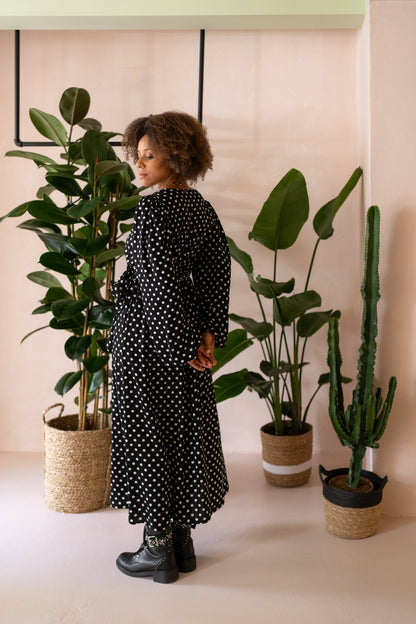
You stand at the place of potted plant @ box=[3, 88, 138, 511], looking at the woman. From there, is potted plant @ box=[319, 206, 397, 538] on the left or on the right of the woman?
left

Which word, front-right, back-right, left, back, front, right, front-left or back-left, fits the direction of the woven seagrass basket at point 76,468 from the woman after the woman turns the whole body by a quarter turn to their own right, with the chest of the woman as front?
left

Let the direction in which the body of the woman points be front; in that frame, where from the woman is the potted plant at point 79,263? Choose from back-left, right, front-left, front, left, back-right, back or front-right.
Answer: front

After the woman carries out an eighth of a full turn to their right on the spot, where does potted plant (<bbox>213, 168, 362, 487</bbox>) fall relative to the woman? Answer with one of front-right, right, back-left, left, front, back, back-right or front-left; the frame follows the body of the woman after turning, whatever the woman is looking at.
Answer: front-right

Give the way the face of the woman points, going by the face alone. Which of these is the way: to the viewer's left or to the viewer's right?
to the viewer's left

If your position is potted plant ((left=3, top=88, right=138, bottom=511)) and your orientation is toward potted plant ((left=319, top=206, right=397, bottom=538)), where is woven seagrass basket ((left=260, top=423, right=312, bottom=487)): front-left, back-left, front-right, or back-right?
front-left

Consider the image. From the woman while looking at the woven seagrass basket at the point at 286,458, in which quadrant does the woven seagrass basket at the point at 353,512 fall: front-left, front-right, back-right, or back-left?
front-right

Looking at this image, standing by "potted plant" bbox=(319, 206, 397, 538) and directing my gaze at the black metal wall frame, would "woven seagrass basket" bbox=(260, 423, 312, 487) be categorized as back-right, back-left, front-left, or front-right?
front-right

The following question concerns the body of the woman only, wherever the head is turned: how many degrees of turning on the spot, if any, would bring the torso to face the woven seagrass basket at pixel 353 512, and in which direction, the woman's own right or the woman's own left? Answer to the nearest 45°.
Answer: approximately 135° to the woman's own right

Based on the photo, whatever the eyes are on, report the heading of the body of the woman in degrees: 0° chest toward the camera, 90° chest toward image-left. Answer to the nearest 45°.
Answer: approximately 135°
